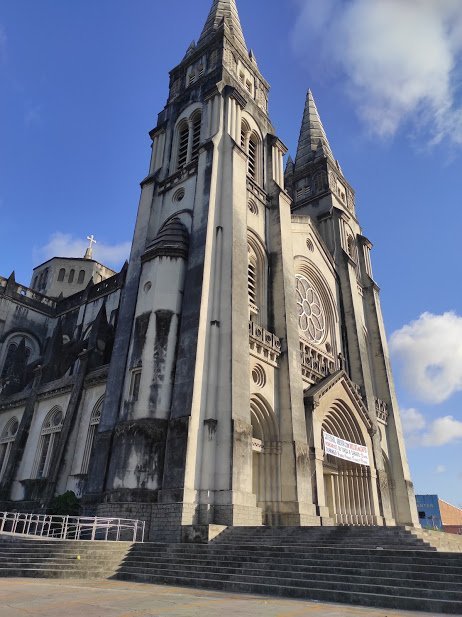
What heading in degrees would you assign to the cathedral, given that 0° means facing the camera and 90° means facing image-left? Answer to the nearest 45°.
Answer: approximately 315°

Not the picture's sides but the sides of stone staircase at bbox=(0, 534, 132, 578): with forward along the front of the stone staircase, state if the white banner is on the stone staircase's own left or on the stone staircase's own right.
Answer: on the stone staircase's own left

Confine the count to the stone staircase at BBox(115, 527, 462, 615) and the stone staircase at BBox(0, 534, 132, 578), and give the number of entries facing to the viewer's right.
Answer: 0

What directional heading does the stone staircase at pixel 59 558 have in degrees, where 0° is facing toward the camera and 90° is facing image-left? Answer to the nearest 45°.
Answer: approximately 0°

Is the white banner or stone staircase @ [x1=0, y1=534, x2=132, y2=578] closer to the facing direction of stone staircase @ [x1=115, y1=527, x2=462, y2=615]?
the stone staircase

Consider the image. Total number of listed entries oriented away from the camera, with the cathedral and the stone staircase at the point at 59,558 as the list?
0

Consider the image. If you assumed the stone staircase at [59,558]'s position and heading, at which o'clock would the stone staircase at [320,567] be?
the stone staircase at [320,567] is roughly at 10 o'clock from the stone staircase at [59,558].
